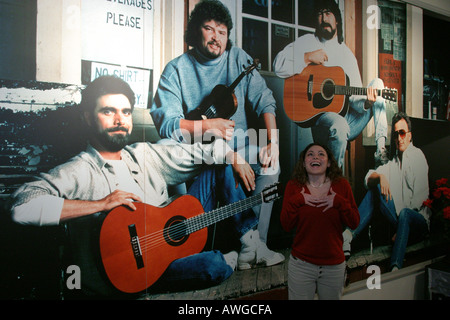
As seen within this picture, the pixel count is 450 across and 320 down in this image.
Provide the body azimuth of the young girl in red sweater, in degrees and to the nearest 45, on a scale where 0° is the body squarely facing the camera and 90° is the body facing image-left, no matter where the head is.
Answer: approximately 0°
